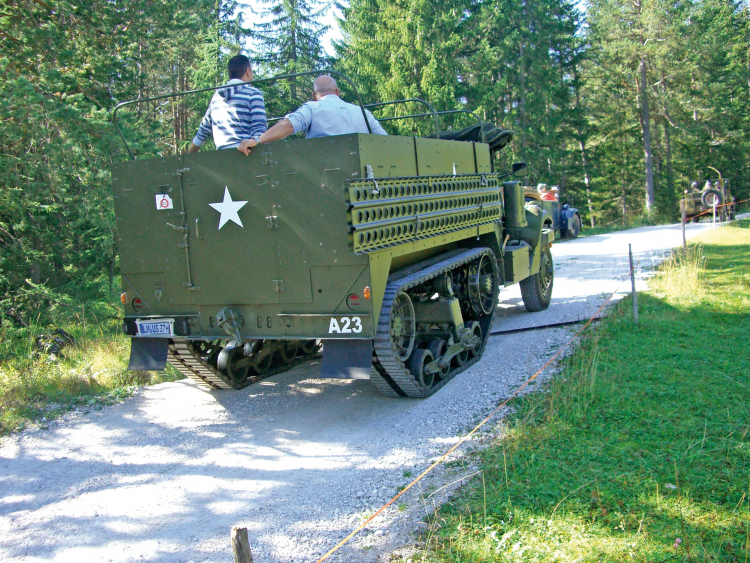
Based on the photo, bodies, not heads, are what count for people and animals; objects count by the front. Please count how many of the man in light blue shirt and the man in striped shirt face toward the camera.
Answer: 0

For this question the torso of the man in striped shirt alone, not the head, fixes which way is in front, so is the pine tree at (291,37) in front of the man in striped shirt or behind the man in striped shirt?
in front

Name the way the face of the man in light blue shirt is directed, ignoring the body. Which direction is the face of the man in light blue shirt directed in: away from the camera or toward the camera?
away from the camera

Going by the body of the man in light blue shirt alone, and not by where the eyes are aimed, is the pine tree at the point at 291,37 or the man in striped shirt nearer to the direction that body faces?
the pine tree

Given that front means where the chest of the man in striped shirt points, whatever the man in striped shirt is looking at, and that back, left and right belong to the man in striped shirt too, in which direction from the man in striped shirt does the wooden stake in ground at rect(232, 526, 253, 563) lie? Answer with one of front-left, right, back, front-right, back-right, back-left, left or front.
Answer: back-right

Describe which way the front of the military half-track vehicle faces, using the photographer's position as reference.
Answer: facing away from the viewer and to the right of the viewer

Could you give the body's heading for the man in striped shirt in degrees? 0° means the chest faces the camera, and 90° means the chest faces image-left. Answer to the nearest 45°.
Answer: approximately 225°

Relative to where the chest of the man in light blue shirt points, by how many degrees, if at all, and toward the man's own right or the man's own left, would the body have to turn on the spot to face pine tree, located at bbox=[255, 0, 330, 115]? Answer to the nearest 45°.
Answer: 0° — they already face it

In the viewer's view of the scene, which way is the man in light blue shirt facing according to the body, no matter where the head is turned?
away from the camera
